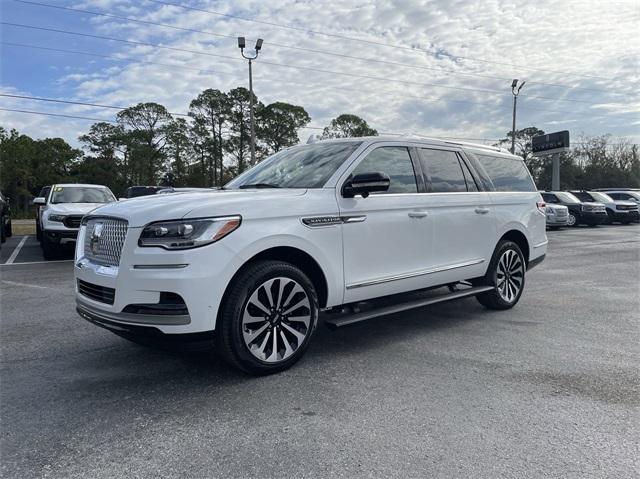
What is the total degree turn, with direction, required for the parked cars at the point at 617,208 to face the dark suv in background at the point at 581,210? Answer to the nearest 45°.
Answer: approximately 90° to its right

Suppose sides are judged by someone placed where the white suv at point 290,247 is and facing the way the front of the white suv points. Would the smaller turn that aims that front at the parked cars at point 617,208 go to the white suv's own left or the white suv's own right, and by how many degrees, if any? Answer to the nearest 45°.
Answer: approximately 180°

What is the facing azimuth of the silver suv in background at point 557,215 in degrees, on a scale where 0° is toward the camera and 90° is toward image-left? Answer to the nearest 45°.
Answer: approximately 315°

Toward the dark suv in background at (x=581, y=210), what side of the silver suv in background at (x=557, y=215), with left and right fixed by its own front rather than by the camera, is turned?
left

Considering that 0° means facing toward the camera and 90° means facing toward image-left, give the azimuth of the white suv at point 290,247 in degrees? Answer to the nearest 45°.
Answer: approximately 45°

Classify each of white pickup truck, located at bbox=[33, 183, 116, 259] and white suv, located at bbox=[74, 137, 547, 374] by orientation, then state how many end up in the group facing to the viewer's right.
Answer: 0

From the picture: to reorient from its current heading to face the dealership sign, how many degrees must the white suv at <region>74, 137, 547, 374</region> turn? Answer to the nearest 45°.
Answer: approximately 180°

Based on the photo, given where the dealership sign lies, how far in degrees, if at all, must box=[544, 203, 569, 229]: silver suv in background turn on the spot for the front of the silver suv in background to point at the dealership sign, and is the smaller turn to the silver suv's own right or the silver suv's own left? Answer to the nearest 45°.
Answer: approximately 135° to the silver suv's own left

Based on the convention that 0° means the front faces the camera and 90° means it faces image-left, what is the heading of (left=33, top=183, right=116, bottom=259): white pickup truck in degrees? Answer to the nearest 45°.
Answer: approximately 0°

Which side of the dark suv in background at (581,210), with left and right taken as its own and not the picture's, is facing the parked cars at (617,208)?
left

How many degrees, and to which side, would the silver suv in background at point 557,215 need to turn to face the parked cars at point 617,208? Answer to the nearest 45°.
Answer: approximately 90° to its left

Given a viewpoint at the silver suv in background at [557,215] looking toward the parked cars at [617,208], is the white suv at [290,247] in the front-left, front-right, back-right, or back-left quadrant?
back-right
